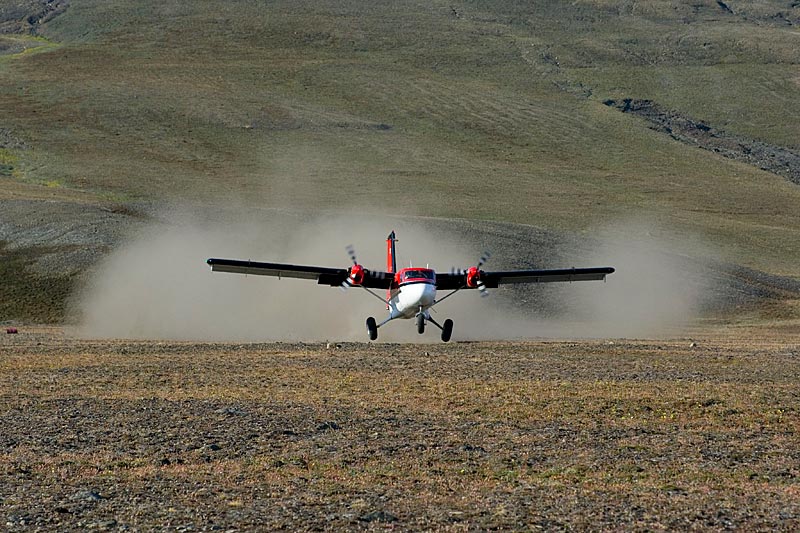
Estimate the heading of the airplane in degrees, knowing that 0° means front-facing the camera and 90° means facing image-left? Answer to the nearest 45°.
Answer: approximately 0°
